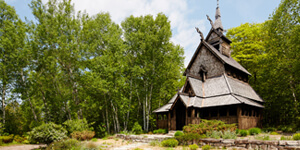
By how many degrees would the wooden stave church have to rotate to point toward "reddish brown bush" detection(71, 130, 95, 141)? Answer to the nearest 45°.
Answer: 0° — it already faces it

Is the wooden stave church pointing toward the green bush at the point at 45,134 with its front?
yes

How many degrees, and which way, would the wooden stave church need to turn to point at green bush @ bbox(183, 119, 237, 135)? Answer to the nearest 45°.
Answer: approximately 45° to its left

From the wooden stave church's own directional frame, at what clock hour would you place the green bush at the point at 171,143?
The green bush is roughly at 11 o'clock from the wooden stave church.

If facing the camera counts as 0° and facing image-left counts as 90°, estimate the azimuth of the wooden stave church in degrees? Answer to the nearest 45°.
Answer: approximately 45°
